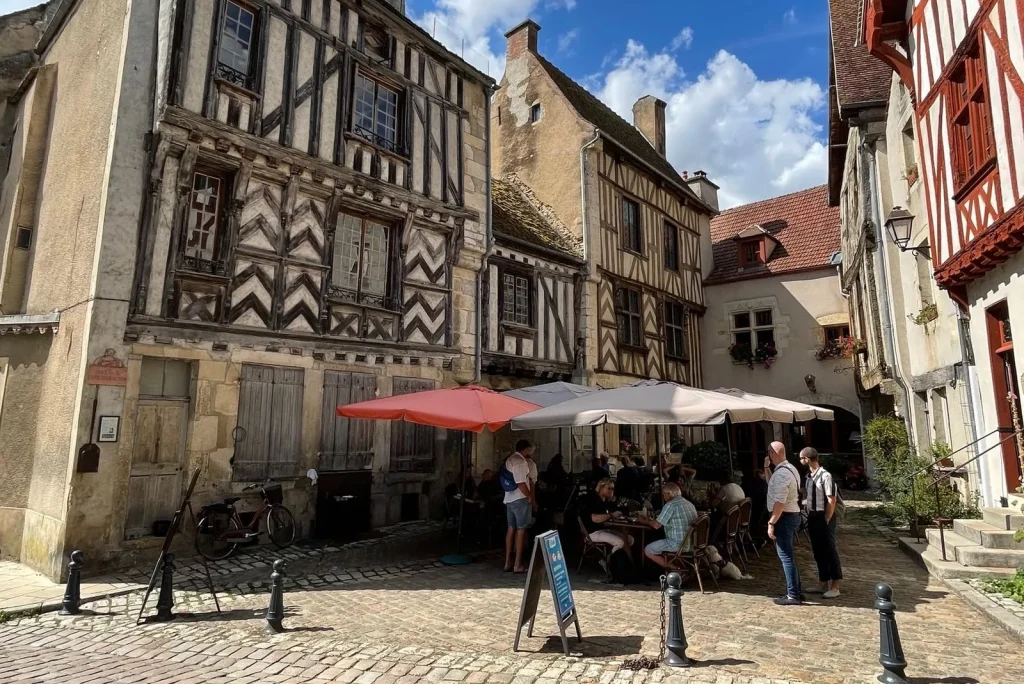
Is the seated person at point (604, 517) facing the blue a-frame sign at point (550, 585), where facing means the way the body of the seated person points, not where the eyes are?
no

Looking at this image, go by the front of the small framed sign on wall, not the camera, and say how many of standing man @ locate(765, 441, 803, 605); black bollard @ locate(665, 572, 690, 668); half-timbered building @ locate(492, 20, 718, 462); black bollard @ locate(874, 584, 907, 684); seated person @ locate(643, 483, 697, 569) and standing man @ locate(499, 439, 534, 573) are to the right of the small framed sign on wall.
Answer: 0

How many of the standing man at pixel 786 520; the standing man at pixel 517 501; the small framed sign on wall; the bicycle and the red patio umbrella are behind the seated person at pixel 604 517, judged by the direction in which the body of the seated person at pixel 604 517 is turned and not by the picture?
4

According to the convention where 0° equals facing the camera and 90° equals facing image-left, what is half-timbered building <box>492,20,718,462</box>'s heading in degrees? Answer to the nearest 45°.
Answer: approximately 315°

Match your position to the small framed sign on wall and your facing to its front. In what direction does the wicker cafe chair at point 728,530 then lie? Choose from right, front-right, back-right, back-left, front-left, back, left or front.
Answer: front-left

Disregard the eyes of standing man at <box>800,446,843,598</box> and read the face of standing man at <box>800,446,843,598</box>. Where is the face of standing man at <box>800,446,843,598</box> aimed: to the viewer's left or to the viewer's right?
to the viewer's left

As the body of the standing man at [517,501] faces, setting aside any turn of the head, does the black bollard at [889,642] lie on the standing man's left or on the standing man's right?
on the standing man's right

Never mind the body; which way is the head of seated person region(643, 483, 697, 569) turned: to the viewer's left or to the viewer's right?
to the viewer's left

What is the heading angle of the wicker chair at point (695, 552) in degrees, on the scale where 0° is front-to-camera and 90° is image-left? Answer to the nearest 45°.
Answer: approximately 135°

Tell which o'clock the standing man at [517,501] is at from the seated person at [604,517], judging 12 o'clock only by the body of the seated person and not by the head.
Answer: The standing man is roughly at 6 o'clock from the seated person.

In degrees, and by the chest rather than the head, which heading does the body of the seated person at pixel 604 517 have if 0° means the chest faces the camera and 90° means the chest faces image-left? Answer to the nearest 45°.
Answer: approximately 270°

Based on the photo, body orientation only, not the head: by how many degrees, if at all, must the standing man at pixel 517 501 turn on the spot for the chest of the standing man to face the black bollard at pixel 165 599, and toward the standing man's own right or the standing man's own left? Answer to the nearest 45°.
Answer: approximately 180°

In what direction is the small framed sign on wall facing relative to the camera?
toward the camera

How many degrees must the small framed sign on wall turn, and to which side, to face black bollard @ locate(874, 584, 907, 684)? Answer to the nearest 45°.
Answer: approximately 45° to its left

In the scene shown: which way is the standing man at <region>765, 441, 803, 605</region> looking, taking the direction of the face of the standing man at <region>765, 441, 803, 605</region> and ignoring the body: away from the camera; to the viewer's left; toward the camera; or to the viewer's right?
to the viewer's left

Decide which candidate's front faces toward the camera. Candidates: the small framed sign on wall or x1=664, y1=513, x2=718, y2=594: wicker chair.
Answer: the small framed sign on wall

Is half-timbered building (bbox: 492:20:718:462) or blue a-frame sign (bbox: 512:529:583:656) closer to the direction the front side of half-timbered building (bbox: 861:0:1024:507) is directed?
the blue a-frame sign

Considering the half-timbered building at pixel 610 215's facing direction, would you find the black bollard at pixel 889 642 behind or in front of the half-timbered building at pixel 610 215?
in front

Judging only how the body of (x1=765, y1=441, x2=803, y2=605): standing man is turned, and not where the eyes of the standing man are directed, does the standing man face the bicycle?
yes

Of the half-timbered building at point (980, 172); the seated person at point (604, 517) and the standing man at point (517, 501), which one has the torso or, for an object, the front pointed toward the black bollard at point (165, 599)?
the half-timbered building
